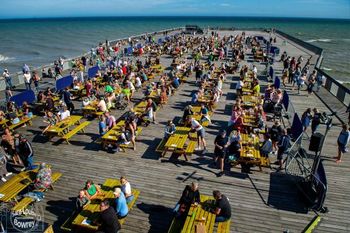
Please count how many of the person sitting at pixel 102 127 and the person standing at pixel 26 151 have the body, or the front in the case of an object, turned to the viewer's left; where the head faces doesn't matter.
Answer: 1

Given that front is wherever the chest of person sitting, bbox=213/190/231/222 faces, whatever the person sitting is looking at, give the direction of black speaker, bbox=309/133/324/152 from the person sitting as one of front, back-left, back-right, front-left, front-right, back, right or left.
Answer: back-right

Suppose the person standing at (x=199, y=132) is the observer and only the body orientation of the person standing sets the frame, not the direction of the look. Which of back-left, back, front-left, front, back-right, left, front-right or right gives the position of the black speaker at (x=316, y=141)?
back-left

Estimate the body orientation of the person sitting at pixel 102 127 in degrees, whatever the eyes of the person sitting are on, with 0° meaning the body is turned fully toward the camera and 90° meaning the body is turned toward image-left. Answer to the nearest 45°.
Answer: approximately 270°

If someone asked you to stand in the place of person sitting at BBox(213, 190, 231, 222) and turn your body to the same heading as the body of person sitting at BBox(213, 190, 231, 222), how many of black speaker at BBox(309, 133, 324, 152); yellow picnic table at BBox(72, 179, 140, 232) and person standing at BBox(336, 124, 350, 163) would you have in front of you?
1

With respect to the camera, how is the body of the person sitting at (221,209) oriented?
to the viewer's left
